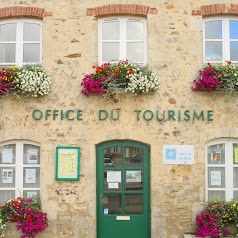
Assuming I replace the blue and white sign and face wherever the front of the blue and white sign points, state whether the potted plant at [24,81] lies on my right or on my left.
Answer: on my right

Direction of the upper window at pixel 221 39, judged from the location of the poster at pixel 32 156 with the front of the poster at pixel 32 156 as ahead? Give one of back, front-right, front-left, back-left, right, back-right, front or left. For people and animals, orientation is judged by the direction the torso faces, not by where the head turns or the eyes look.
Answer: left

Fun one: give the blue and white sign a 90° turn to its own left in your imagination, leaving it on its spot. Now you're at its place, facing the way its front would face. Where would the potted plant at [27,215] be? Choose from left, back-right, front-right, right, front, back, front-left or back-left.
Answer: back

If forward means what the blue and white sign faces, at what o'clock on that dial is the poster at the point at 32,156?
The poster is roughly at 3 o'clock from the blue and white sign.

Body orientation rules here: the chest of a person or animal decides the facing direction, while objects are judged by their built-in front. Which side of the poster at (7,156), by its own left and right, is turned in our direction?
front

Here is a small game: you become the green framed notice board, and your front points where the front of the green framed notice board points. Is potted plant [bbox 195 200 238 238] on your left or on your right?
on your left

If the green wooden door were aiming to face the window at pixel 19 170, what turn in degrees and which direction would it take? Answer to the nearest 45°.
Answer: approximately 90° to its right

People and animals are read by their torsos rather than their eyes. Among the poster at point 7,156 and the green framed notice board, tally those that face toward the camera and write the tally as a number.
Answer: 2

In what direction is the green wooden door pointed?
toward the camera

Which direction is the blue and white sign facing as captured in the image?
toward the camera

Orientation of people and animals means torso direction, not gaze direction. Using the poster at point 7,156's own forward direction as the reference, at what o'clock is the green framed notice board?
The green framed notice board is roughly at 10 o'clock from the poster.
